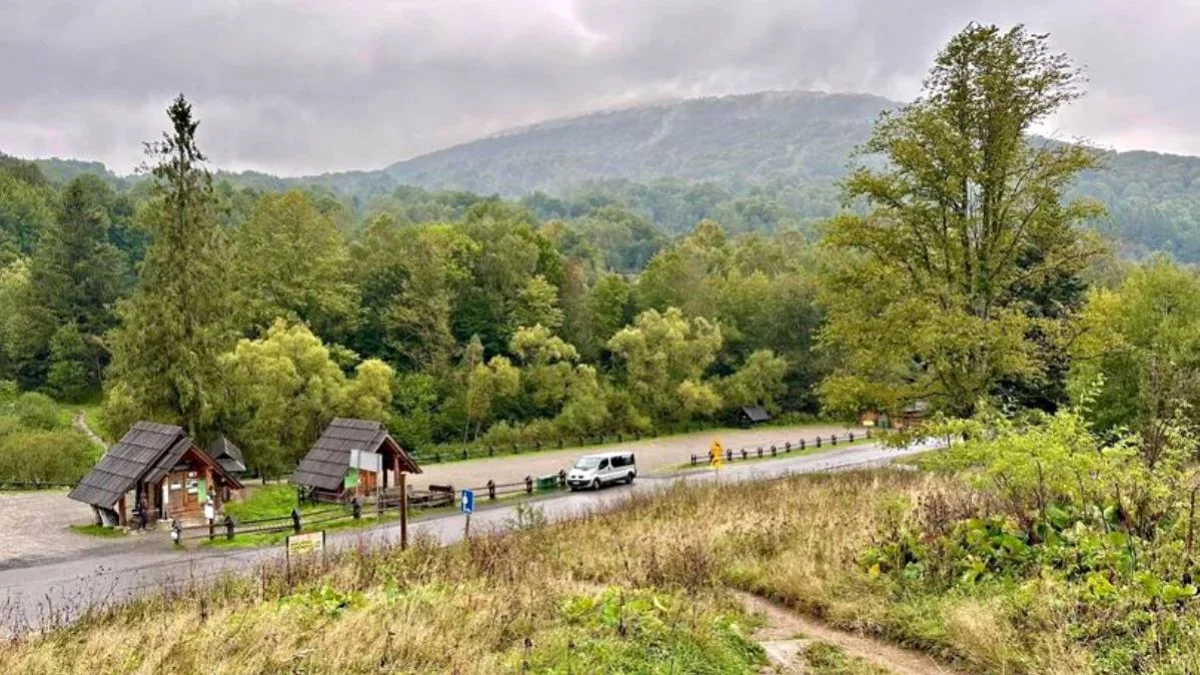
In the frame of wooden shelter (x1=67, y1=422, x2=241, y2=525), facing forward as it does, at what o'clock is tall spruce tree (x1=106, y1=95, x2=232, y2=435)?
The tall spruce tree is roughly at 8 o'clock from the wooden shelter.

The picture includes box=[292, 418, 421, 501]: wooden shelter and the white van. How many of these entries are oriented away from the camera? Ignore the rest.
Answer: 0

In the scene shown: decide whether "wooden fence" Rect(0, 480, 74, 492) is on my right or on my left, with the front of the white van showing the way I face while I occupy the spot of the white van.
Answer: on my right

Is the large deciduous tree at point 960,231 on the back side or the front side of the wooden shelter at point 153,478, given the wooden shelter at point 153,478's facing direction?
on the front side

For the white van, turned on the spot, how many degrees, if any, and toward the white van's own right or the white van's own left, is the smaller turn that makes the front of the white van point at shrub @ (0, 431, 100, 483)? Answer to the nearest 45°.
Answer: approximately 45° to the white van's own right

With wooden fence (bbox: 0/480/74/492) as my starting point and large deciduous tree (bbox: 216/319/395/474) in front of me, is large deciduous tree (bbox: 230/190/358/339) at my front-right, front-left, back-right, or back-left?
front-left

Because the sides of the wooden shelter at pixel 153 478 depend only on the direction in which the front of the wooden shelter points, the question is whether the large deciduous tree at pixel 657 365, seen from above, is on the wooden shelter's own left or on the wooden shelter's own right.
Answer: on the wooden shelter's own left

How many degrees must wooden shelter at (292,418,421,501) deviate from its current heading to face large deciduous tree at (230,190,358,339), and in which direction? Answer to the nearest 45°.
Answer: approximately 135° to its left

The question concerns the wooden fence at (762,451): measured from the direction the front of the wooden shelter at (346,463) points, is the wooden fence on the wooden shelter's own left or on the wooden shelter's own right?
on the wooden shelter's own left

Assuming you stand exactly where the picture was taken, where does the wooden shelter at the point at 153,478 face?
facing the viewer and to the right of the viewer

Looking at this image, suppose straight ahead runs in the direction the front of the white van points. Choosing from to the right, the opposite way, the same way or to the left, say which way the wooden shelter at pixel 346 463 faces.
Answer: to the left

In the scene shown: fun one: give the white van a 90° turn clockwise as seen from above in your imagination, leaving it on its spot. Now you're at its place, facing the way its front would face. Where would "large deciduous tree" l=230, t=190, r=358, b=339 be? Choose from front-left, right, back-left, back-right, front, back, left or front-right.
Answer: front

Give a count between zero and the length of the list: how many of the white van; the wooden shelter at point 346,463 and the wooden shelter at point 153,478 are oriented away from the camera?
0

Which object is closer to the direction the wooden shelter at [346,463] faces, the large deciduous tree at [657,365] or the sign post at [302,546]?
the sign post
